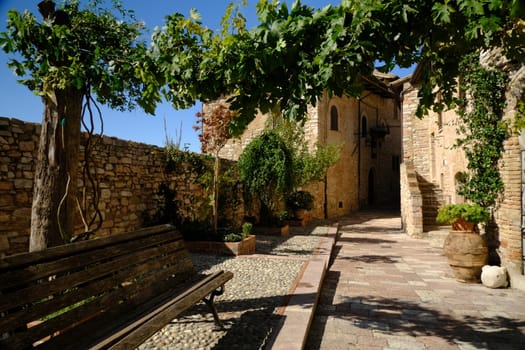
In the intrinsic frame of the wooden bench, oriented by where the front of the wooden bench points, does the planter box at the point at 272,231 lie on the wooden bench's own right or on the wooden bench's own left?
on the wooden bench's own left

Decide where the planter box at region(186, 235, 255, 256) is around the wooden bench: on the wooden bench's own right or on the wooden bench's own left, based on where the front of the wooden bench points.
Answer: on the wooden bench's own left

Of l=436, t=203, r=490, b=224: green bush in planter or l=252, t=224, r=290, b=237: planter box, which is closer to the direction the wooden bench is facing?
the green bush in planter

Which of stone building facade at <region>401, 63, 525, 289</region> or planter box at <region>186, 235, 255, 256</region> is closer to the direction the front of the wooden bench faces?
the stone building facade
